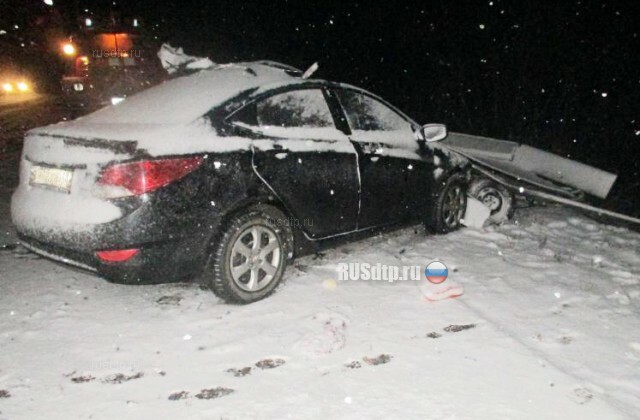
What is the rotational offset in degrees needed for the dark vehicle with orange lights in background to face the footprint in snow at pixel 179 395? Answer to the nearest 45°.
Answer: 0° — it already faces it

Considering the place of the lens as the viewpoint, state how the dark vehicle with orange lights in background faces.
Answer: facing the viewer

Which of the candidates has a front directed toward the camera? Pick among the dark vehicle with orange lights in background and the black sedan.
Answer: the dark vehicle with orange lights in background

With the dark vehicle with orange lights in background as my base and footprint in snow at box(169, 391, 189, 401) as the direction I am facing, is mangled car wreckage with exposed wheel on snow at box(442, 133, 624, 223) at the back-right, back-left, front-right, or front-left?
front-left

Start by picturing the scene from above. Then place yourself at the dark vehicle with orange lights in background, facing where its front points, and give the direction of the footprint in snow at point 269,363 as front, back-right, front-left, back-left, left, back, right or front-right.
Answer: front

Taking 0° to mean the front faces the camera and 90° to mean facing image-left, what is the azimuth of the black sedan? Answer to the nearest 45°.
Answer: approximately 225°

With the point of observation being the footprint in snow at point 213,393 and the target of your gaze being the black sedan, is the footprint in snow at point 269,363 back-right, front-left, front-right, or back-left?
front-right

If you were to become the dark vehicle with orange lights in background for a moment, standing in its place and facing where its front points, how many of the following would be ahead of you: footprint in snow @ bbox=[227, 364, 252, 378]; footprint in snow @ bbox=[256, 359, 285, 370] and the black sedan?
3

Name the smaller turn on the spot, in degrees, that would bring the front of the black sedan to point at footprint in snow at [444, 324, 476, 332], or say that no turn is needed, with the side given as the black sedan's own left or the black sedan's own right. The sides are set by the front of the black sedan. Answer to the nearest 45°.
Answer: approximately 45° to the black sedan's own right

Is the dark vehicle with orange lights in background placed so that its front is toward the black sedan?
yes

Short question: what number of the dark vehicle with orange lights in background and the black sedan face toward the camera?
1

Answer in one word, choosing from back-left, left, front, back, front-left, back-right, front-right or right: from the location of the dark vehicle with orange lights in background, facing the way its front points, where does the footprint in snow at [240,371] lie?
front

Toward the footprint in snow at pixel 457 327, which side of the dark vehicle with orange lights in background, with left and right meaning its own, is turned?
front
